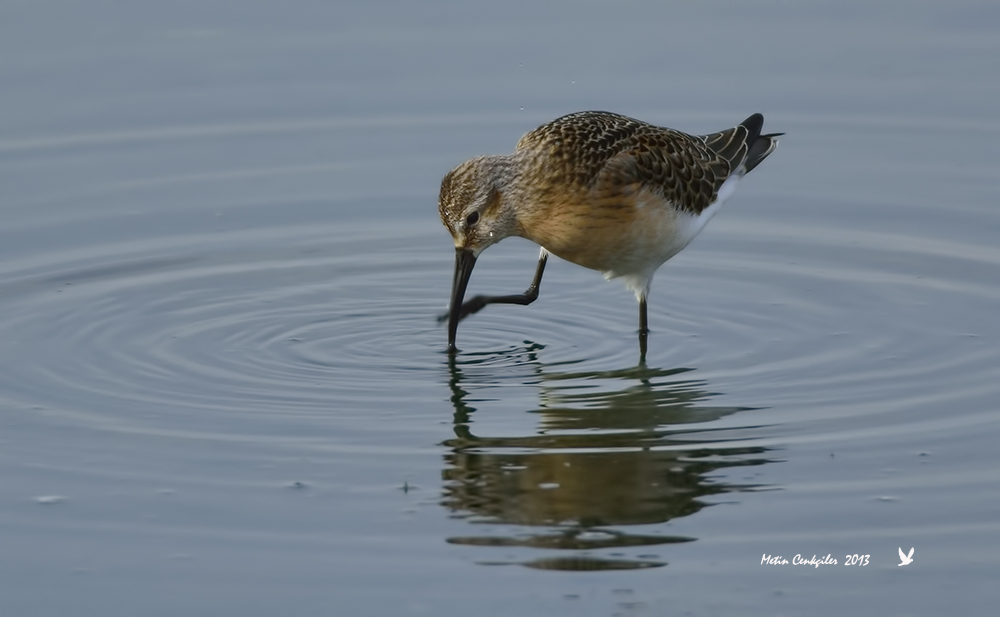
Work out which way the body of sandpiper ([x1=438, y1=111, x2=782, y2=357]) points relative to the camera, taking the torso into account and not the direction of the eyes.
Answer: to the viewer's left
